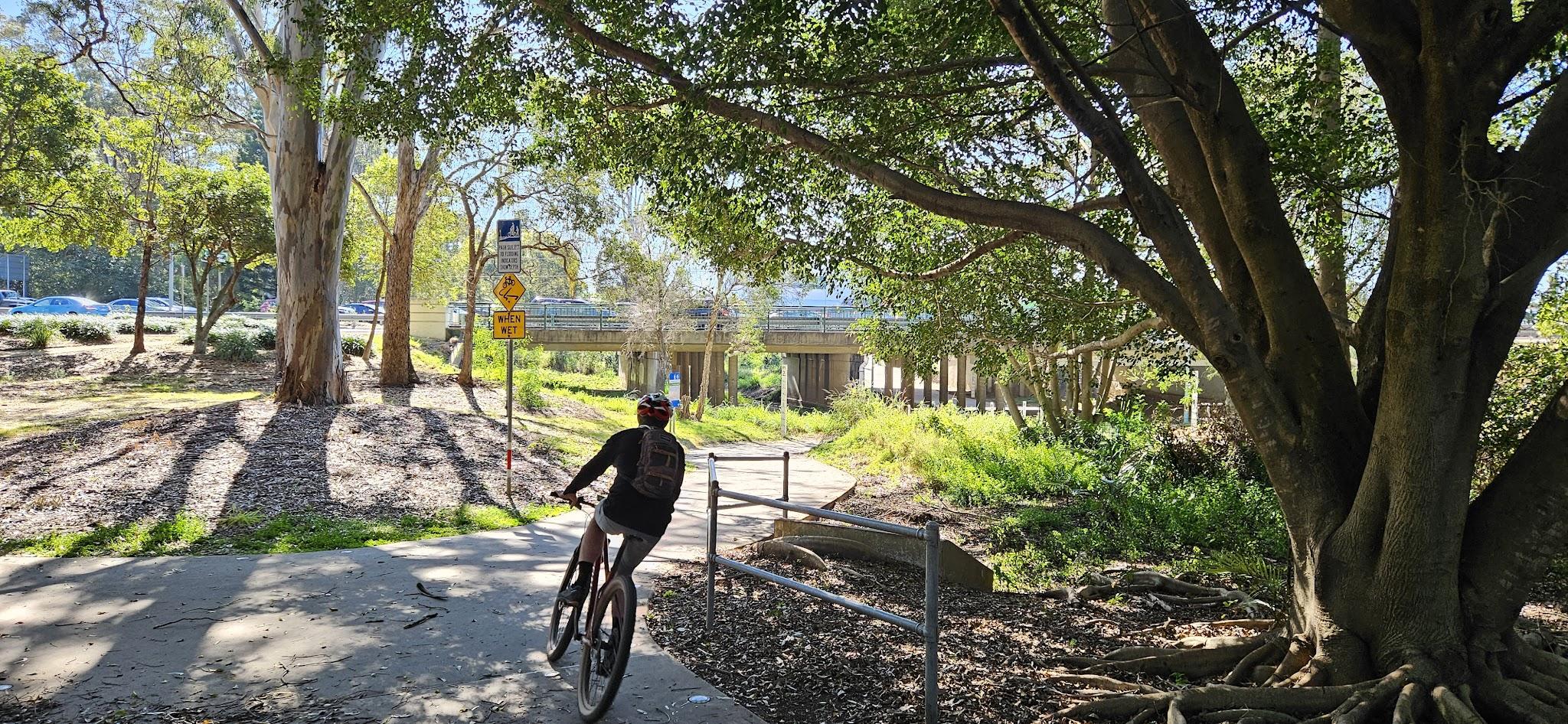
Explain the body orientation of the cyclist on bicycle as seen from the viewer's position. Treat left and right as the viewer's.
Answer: facing away from the viewer and to the left of the viewer

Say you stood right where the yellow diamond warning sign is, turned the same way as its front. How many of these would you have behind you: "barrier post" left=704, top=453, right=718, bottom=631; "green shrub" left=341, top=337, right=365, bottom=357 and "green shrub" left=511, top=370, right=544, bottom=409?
2

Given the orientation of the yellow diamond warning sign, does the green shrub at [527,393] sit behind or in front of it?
behind

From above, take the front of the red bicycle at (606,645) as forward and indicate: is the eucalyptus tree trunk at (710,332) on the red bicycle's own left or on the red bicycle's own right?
on the red bicycle's own right

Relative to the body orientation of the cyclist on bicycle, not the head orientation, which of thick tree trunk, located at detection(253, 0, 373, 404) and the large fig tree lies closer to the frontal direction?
the thick tree trunk

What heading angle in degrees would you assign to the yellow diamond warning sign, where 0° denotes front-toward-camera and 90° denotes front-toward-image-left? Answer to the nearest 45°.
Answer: approximately 0°

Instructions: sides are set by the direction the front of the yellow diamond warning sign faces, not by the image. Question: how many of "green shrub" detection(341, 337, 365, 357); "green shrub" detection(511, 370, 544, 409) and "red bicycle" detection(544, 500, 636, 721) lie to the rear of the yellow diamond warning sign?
2

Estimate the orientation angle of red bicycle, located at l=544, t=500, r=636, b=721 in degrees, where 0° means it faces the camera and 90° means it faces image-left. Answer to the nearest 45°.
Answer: approximately 135°
